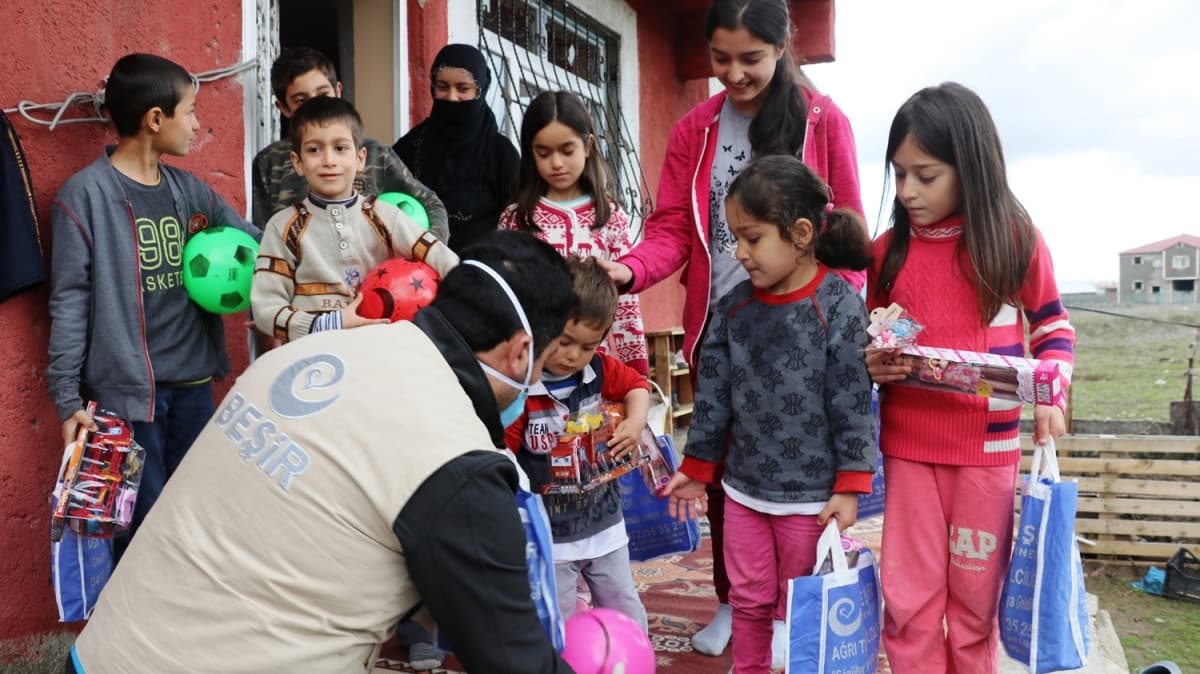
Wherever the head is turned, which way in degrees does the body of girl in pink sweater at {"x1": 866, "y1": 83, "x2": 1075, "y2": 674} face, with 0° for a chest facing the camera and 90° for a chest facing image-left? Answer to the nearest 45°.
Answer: approximately 45°

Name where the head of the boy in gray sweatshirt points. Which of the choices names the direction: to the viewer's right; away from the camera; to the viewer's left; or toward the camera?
to the viewer's right

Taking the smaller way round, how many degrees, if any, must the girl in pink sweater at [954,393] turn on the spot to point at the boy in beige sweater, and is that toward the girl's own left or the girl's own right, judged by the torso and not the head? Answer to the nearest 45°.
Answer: approximately 45° to the girl's own right

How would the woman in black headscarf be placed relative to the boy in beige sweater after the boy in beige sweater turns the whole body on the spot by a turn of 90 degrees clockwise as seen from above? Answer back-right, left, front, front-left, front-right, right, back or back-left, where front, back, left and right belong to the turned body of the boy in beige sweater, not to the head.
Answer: back-right

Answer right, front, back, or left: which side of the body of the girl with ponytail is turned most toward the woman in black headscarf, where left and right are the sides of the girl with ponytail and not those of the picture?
right

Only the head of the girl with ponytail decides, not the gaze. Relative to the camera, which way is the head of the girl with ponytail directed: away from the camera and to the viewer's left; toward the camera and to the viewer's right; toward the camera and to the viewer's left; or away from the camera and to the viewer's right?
toward the camera and to the viewer's left

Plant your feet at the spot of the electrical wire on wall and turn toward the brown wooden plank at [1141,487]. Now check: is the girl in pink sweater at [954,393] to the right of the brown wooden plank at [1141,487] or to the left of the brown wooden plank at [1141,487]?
right

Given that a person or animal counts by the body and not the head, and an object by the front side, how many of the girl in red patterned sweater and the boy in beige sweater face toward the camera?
2

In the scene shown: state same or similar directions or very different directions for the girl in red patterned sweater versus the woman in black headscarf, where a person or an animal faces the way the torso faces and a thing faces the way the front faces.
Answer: same or similar directions

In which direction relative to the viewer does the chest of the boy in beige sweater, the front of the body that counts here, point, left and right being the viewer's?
facing the viewer

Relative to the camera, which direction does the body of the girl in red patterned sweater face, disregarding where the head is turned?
toward the camera

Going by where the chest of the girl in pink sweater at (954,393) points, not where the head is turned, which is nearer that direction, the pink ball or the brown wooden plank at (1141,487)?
the pink ball

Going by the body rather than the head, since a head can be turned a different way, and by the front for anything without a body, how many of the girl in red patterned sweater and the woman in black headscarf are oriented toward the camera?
2
